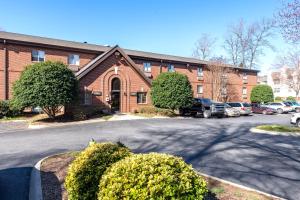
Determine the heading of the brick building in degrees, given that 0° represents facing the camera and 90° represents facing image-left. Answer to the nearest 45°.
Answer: approximately 315°

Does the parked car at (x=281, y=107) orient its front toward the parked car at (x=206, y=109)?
no

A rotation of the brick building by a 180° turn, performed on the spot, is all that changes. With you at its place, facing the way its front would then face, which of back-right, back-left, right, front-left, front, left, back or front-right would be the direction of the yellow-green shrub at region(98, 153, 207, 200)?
back-left

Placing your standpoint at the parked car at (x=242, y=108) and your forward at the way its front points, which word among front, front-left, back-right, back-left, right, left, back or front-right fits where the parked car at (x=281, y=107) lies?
right

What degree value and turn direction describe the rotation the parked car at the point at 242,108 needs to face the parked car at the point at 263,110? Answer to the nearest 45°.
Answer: approximately 90° to its right

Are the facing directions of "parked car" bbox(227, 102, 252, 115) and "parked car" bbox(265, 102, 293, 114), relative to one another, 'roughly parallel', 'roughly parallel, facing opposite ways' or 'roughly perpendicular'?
roughly parallel

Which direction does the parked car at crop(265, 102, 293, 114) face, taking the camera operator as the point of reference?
facing away from the viewer and to the left of the viewer

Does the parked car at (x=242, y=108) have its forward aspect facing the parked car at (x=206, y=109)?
no

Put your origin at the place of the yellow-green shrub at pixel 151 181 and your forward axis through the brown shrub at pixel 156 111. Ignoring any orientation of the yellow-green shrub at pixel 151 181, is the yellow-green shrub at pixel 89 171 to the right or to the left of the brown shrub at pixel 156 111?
left

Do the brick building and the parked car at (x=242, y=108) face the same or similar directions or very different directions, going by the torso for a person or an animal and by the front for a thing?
very different directions

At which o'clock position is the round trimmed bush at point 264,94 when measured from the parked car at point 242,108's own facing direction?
The round trimmed bush is roughly at 2 o'clock from the parked car.

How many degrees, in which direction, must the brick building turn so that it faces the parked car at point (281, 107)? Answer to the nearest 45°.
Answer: approximately 45° to its left

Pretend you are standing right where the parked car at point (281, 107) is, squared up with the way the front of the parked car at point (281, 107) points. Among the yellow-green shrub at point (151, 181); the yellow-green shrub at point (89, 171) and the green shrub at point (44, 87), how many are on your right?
0

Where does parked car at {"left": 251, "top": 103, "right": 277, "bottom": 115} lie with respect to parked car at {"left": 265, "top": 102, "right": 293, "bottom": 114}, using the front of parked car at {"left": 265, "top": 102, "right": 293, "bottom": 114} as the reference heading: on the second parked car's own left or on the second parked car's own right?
on the second parked car's own left

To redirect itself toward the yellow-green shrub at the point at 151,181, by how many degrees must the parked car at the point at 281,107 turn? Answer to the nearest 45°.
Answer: approximately 135° to its left

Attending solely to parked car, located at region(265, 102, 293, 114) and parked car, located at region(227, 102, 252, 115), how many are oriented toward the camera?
0

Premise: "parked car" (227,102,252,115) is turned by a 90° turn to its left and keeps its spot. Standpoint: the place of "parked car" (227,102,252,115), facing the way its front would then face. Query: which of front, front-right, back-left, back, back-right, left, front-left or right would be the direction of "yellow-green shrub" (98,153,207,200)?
front-left

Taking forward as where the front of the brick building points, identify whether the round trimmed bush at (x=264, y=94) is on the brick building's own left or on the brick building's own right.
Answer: on the brick building's own left
